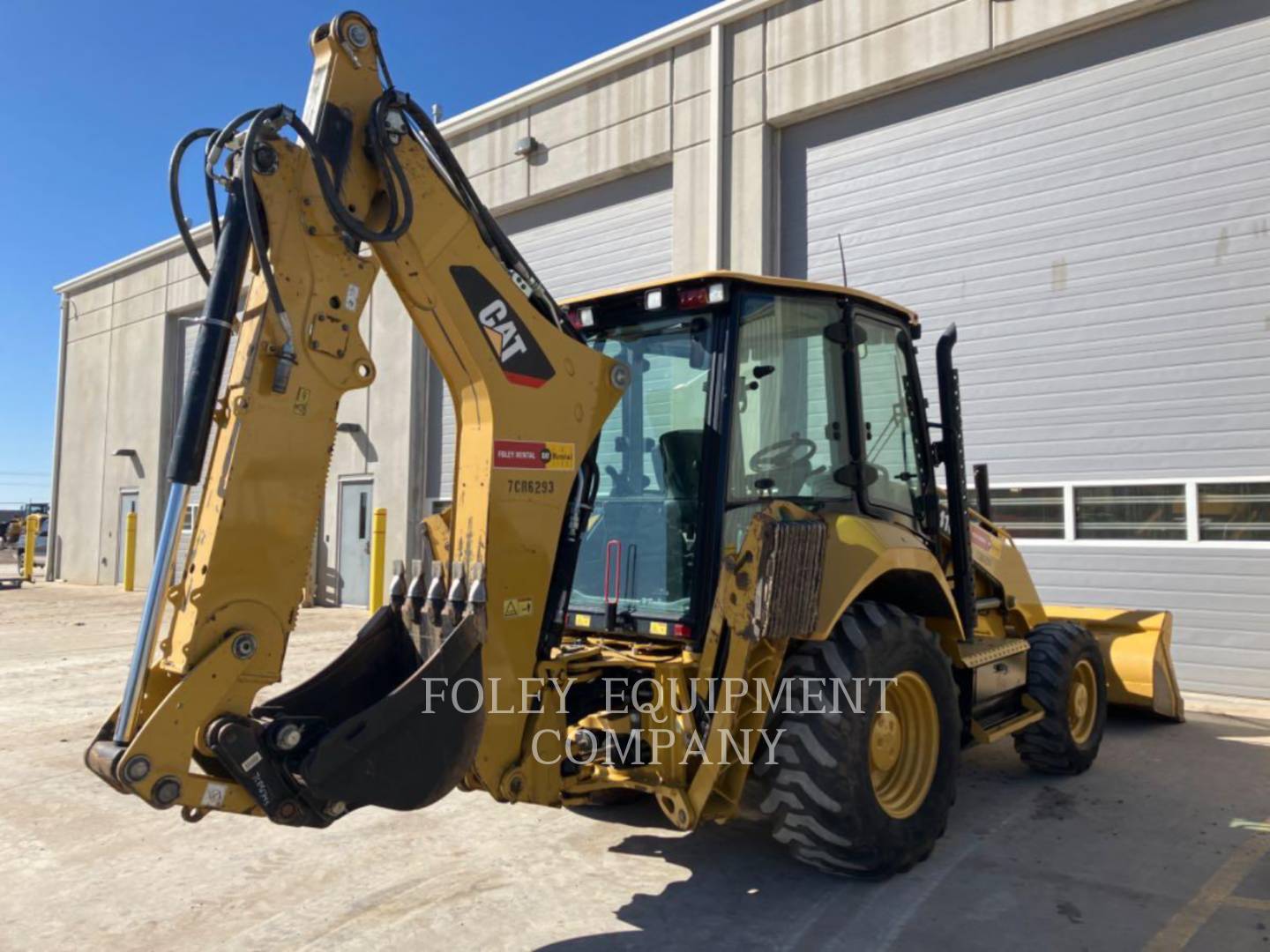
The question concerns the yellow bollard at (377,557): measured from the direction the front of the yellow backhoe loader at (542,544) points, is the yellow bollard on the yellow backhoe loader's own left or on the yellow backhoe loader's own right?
on the yellow backhoe loader's own left

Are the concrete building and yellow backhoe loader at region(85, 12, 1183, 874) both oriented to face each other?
yes

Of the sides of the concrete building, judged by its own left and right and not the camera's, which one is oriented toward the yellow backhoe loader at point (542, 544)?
front

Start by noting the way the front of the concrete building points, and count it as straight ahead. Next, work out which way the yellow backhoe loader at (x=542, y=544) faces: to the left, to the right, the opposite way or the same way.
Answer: the opposite way

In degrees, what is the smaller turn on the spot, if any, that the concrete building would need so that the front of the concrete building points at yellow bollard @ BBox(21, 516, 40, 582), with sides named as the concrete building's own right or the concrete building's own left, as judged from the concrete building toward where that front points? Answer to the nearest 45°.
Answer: approximately 90° to the concrete building's own right

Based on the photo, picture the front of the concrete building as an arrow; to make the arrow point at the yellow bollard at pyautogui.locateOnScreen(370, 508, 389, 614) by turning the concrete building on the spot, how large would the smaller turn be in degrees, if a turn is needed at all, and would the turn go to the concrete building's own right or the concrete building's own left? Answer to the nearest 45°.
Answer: approximately 90° to the concrete building's own right

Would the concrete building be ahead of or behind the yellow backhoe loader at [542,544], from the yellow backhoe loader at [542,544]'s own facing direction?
ahead

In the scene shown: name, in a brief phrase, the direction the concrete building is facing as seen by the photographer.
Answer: facing the viewer and to the left of the viewer

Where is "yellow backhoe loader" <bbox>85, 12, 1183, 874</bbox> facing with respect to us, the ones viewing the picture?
facing away from the viewer and to the right of the viewer

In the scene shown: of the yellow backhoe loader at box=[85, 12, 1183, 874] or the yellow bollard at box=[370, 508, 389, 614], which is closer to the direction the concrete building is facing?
the yellow backhoe loader

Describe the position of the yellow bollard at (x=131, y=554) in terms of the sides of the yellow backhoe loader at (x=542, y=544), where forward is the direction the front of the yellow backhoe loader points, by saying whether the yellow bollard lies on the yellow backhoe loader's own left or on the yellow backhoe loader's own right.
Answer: on the yellow backhoe loader's own left

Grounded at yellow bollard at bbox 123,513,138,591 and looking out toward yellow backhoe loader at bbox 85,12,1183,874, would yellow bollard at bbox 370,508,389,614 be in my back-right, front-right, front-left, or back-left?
front-left
